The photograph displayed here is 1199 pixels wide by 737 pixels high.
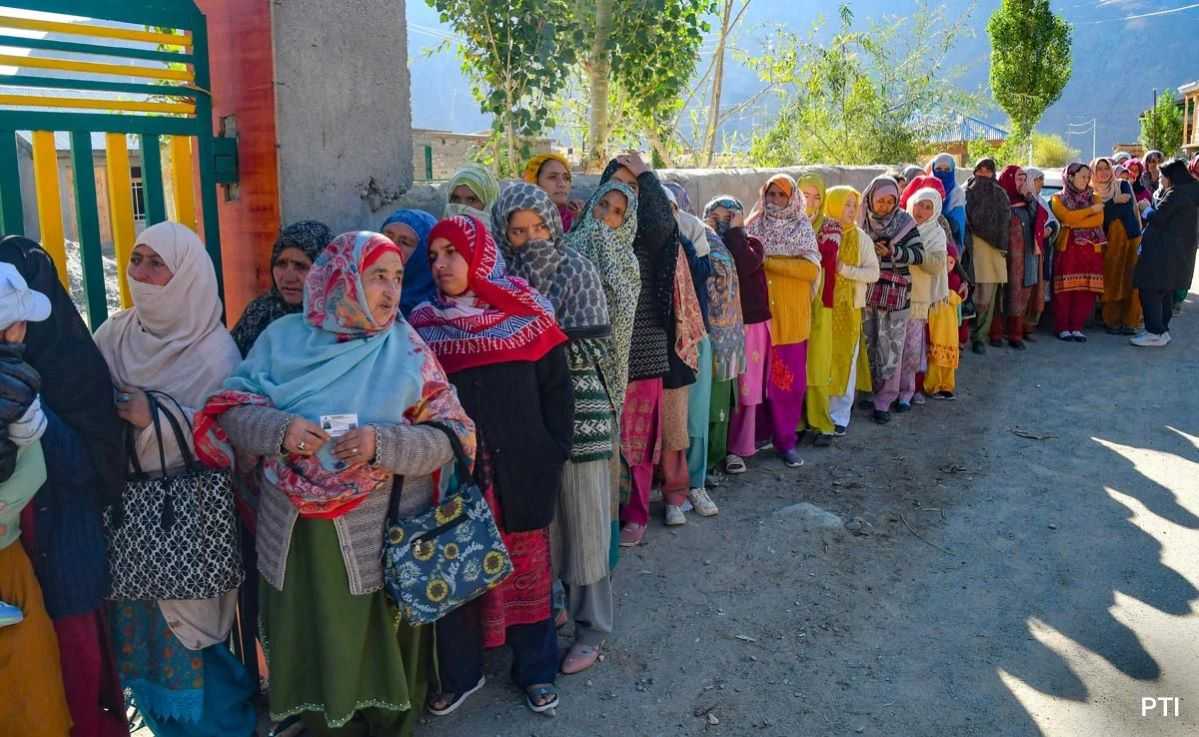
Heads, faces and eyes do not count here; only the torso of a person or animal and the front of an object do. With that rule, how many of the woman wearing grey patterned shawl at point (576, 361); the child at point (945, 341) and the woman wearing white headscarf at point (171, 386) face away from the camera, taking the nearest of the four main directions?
0

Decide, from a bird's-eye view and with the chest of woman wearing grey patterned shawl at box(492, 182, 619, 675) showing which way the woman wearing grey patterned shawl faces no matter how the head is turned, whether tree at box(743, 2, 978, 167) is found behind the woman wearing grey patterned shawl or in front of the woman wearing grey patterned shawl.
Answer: behind

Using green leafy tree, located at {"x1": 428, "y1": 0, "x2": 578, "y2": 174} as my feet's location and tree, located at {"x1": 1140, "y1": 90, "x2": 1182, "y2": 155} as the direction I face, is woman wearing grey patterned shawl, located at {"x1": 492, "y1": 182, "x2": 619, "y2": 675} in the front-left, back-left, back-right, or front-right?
back-right

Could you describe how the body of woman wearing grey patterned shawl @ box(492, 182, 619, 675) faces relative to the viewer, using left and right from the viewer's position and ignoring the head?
facing the viewer and to the left of the viewer

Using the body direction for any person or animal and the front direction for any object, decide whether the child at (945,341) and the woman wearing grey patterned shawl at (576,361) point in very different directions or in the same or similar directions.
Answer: same or similar directions

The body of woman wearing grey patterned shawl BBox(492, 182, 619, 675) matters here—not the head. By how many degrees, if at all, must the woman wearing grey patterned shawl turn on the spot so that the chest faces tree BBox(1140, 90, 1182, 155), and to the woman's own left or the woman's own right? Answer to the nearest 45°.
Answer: approximately 180°

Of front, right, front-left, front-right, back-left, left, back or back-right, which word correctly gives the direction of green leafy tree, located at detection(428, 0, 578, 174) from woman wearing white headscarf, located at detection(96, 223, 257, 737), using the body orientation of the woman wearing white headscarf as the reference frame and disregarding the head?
back

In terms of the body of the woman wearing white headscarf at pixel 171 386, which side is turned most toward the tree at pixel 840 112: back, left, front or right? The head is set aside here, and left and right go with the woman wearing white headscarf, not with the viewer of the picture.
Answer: back

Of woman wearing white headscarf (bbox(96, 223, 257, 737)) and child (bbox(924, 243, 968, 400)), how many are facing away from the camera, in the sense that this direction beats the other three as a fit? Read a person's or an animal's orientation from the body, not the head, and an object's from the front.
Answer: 0

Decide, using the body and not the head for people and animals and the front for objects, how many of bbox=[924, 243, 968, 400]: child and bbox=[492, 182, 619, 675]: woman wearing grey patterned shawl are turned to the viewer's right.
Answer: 0

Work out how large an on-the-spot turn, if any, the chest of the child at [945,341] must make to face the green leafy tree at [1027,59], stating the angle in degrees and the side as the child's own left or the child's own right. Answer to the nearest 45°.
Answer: approximately 135° to the child's own right

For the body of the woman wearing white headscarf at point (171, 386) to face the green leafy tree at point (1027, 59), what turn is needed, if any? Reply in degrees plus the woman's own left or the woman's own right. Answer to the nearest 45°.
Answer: approximately 180°

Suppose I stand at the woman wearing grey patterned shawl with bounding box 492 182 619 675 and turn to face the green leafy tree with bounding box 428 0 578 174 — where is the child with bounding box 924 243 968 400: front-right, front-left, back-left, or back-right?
front-right

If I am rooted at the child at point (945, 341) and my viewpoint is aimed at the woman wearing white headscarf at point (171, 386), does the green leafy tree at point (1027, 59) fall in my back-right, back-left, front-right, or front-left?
back-right

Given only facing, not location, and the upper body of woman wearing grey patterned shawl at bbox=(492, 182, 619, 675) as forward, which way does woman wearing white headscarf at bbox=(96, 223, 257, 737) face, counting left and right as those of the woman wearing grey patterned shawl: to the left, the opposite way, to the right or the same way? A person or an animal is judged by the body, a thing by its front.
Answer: the same way

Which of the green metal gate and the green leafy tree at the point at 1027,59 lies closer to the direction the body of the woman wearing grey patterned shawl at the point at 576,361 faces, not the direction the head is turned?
the green metal gate

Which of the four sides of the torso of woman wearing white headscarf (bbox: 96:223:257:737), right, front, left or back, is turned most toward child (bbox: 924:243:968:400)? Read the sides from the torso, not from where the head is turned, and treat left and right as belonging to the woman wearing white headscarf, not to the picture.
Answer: back

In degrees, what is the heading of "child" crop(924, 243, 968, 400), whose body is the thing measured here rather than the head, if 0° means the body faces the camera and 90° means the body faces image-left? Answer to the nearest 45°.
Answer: approximately 45°

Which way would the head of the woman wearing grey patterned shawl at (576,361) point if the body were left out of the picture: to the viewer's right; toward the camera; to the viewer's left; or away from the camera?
toward the camera

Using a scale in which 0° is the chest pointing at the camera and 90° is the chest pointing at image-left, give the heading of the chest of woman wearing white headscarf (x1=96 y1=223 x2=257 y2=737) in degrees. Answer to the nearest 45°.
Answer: approximately 45°
